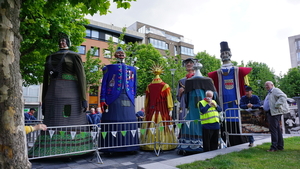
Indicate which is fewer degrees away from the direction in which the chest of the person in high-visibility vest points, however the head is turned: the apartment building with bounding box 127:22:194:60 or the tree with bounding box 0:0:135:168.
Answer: the tree

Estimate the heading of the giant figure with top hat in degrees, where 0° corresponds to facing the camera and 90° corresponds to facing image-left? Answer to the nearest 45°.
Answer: approximately 0°

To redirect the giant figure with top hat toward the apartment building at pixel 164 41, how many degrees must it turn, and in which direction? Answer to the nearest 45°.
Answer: approximately 180°

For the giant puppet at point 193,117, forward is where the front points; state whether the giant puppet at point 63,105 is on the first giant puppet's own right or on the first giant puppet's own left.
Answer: on the first giant puppet's own right

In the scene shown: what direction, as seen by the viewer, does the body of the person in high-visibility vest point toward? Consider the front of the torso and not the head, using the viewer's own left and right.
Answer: facing the viewer and to the right of the viewer

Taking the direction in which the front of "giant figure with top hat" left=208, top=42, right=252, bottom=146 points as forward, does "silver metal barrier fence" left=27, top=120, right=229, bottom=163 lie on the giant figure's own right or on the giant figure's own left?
on the giant figure's own right

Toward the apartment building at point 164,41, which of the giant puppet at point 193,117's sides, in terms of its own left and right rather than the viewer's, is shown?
back
